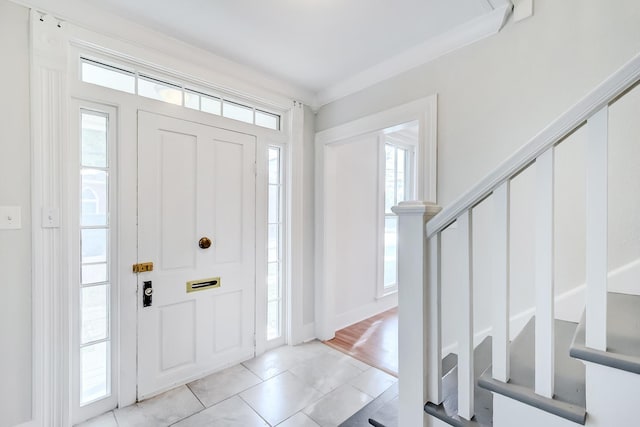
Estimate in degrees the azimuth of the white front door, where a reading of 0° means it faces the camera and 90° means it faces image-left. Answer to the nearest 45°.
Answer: approximately 315°

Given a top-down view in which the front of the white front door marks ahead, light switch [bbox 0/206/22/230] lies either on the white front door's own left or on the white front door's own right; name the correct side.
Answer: on the white front door's own right

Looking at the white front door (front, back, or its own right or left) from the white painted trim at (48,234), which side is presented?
right

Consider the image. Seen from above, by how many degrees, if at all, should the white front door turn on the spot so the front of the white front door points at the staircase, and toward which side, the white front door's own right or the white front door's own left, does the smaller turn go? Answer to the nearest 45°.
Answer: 0° — it already faces it
